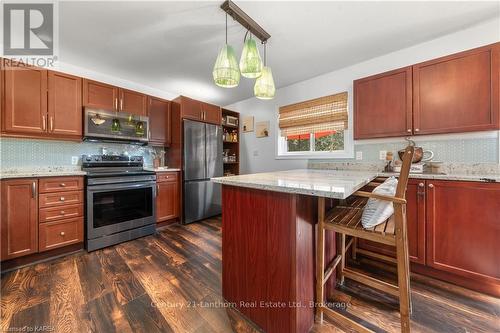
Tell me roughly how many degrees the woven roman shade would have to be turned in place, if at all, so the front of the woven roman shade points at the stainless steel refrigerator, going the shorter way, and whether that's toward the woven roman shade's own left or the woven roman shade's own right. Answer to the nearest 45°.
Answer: approximately 45° to the woven roman shade's own right

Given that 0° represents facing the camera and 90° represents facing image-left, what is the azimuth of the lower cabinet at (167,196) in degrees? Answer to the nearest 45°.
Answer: approximately 315°

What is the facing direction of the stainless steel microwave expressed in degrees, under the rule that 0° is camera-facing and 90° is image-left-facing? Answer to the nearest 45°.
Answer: approximately 315°

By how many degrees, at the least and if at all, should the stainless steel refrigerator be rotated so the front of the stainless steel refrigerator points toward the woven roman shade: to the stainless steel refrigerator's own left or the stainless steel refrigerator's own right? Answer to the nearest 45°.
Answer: approximately 45° to the stainless steel refrigerator's own left

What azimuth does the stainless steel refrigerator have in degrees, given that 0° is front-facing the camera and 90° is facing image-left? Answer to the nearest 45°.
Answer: approximately 315°

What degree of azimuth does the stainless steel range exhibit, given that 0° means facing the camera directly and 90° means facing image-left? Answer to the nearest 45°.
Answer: approximately 315°

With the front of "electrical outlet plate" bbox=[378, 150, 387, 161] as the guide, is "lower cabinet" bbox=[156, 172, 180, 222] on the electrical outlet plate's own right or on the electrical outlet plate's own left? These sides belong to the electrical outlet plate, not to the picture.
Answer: on the electrical outlet plate's own right

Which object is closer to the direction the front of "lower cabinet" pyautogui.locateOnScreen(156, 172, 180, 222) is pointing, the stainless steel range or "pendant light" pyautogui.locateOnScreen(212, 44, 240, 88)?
the pendant light

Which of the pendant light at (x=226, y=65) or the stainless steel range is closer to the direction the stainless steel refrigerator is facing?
the pendant light

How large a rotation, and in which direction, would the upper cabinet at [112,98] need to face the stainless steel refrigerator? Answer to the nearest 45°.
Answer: approximately 45° to its left
